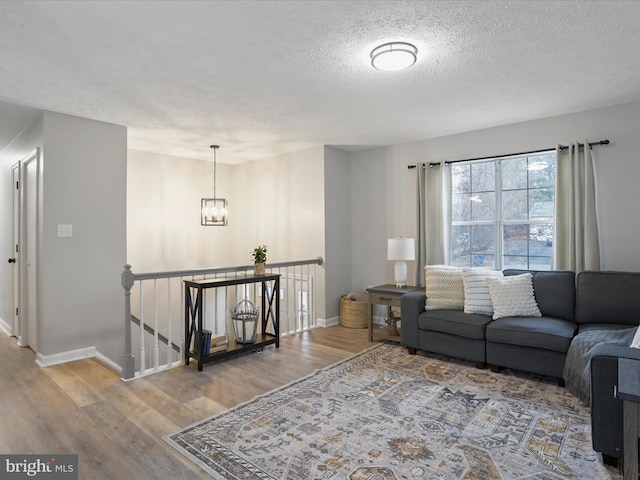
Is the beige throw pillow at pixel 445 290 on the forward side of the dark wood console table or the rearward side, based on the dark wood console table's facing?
on the forward side

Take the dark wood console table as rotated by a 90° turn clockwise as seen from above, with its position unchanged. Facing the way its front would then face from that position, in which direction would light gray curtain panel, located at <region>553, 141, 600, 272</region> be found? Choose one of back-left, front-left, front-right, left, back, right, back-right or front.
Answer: back-left

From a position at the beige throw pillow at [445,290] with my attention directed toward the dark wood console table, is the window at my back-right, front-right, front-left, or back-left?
back-right

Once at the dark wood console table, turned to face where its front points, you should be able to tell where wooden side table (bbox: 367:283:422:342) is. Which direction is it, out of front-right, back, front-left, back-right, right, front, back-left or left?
front-left

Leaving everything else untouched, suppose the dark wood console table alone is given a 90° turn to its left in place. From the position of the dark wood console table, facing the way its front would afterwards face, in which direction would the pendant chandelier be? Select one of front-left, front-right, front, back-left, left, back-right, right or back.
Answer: front-left

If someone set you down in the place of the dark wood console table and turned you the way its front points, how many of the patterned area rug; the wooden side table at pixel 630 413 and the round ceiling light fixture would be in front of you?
3

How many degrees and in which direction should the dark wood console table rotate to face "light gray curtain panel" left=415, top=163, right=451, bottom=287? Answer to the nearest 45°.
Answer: approximately 45° to its left

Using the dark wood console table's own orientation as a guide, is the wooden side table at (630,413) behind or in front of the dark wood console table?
in front

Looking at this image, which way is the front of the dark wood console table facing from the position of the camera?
facing the viewer and to the right of the viewer

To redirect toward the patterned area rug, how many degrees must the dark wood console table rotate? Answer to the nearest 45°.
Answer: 0° — it already faces it

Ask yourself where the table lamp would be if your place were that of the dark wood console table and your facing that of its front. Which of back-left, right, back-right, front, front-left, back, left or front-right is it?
front-left

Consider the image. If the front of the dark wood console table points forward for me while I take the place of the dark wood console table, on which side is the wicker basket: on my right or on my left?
on my left

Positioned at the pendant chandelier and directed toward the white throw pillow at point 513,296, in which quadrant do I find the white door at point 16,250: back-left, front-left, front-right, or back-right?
back-right

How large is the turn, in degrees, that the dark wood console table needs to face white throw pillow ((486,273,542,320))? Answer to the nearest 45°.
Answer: approximately 45° to its left
